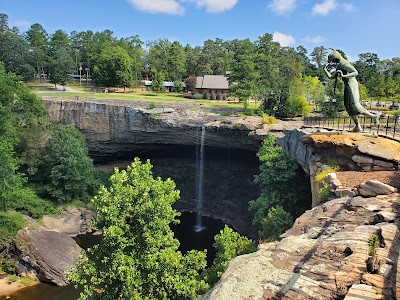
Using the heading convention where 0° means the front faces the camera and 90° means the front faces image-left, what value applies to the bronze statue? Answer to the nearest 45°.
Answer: approximately 90°

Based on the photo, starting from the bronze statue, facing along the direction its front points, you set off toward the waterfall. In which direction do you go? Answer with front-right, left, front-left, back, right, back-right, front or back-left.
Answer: front-right

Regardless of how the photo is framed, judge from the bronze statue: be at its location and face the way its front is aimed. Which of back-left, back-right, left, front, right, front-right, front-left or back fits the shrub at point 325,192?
left

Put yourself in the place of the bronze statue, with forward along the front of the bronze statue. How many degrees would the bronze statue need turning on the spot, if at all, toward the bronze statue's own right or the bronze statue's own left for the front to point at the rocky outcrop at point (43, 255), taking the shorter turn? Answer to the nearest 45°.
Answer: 0° — it already faces it

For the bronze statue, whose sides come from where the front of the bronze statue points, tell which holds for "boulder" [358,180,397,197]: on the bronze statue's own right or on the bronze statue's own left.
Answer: on the bronze statue's own left
